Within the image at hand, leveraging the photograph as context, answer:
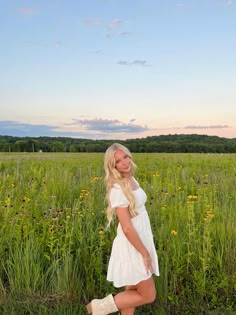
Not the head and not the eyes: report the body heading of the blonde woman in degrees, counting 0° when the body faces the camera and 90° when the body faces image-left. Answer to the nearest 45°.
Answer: approximately 270°
